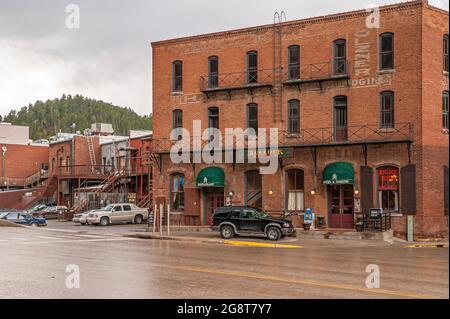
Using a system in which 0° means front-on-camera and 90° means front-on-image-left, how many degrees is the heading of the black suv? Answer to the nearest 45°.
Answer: approximately 270°

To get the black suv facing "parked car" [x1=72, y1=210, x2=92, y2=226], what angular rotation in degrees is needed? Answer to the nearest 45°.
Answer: approximately 135° to its left

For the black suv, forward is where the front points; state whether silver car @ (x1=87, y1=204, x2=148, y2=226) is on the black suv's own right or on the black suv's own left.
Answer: on the black suv's own left

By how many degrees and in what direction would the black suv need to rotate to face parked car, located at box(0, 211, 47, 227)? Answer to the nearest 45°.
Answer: approximately 135° to its left
